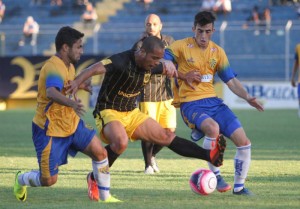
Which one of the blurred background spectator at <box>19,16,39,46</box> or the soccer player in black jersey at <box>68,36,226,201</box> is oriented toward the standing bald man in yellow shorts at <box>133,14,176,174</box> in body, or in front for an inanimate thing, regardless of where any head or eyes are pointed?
the blurred background spectator

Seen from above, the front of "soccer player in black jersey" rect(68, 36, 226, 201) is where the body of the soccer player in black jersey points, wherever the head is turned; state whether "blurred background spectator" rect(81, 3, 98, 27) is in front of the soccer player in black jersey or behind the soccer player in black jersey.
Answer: behind

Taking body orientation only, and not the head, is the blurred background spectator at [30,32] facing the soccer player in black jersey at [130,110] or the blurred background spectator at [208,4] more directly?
the soccer player in black jersey

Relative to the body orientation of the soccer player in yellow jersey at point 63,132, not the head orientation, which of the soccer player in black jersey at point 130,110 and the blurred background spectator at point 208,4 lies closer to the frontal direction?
the soccer player in black jersey

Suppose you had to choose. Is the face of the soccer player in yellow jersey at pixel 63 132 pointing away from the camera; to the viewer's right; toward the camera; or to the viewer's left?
to the viewer's right

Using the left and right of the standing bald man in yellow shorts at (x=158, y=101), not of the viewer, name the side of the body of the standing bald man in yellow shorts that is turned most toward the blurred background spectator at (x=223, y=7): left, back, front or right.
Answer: back

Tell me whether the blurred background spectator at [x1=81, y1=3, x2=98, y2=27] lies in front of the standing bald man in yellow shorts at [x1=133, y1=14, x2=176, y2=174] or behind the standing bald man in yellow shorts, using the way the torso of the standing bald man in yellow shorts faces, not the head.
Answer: behind

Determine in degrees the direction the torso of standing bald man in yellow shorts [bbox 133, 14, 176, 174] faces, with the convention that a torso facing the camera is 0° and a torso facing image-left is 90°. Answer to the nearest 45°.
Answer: approximately 0°

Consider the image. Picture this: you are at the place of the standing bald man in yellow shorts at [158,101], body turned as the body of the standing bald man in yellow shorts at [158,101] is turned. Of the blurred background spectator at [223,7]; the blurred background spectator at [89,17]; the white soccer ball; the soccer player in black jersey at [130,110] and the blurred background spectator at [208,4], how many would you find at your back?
3

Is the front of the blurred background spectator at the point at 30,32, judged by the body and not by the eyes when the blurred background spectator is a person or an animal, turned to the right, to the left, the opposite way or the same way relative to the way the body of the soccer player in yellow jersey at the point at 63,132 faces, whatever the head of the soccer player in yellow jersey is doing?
to the right

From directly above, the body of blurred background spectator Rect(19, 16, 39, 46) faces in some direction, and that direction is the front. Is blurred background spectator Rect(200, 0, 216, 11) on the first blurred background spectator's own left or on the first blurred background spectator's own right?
on the first blurred background spectator's own left

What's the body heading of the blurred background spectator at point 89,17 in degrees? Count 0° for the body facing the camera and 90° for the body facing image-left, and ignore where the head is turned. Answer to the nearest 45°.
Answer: approximately 0°
